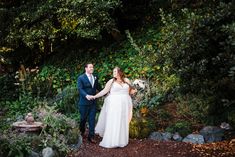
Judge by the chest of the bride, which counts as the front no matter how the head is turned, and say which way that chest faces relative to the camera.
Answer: toward the camera

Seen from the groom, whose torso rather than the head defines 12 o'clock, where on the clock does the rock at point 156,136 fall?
The rock is roughly at 10 o'clock from the groom.

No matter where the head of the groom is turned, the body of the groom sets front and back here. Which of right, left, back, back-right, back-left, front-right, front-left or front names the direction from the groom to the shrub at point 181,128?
front-left

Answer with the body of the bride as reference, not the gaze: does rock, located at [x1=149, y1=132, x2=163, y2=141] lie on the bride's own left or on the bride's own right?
on the bride's own left

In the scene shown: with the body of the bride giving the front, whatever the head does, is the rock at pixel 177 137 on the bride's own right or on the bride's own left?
on the bride's own left

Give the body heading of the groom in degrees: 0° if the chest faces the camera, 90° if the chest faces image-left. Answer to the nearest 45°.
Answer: approximately 315°

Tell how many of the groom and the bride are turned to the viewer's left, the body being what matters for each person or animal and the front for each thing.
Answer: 0

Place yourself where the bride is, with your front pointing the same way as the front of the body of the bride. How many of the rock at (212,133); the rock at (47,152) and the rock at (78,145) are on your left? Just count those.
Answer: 1

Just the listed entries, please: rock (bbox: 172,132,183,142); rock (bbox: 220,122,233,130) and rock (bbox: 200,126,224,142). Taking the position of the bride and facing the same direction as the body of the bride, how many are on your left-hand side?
3

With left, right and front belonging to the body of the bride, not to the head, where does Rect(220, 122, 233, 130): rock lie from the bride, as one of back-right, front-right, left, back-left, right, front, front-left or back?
left
